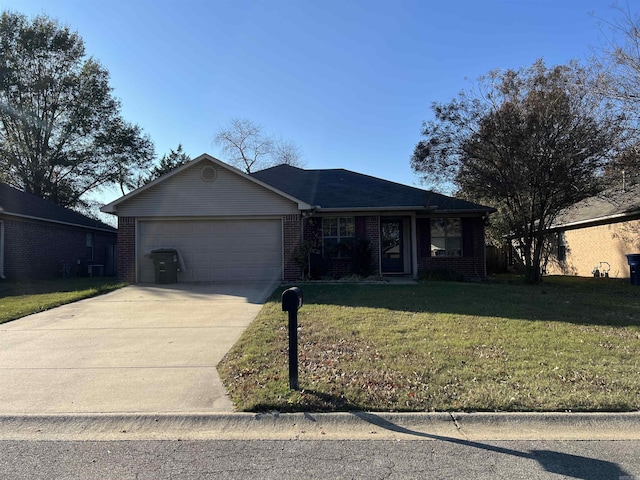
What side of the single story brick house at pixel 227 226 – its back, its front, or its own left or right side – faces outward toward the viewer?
front

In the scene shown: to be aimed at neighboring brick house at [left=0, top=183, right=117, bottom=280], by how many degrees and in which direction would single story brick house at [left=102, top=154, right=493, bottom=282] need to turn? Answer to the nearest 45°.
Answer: approximately 135° to its right

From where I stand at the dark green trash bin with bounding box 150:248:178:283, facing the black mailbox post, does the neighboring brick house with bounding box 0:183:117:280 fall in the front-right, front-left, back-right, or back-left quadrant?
back-right

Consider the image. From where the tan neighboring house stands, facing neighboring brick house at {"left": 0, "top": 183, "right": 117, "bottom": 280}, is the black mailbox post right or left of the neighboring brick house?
left

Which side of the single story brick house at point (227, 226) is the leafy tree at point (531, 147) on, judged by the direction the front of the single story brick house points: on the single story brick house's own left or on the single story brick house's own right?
on the single story brick house's own left

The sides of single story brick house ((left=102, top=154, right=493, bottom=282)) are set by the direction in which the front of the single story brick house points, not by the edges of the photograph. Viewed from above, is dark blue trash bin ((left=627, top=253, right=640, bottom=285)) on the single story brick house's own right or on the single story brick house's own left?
on the single story brick house's own left

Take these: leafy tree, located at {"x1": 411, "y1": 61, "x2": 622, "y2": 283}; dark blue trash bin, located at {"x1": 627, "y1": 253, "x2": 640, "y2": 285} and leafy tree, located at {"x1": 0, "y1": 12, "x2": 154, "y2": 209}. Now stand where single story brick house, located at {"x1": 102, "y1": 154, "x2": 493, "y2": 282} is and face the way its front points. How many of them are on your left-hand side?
2

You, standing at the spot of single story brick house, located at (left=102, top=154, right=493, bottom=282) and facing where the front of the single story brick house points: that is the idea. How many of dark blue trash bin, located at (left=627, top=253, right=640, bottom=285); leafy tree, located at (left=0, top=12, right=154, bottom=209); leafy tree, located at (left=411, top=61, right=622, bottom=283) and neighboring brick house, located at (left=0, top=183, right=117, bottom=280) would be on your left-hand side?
2

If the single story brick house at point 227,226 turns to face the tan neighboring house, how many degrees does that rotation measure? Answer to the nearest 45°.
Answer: approximately 90° to its left
